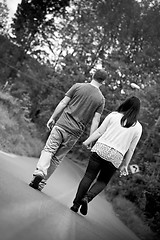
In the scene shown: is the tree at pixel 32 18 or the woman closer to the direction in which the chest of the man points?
the tree

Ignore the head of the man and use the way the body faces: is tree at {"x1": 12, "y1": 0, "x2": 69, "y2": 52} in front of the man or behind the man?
in front

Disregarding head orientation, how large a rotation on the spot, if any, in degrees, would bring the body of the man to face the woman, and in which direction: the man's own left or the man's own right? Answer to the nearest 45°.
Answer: approximately 135° to the man's own right

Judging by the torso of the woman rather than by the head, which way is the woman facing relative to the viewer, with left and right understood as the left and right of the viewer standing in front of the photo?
facing away from the viewer

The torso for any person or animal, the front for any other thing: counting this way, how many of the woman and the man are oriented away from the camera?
2

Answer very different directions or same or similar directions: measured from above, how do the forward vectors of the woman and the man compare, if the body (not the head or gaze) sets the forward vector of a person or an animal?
same or similar directions

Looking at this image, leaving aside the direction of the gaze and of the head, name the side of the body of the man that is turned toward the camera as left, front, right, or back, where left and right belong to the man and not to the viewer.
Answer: back

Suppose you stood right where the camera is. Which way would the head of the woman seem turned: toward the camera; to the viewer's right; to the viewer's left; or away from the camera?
away from the camera

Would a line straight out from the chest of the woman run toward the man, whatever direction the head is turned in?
no

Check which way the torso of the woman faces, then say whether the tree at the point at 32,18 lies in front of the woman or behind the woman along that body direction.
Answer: in front
